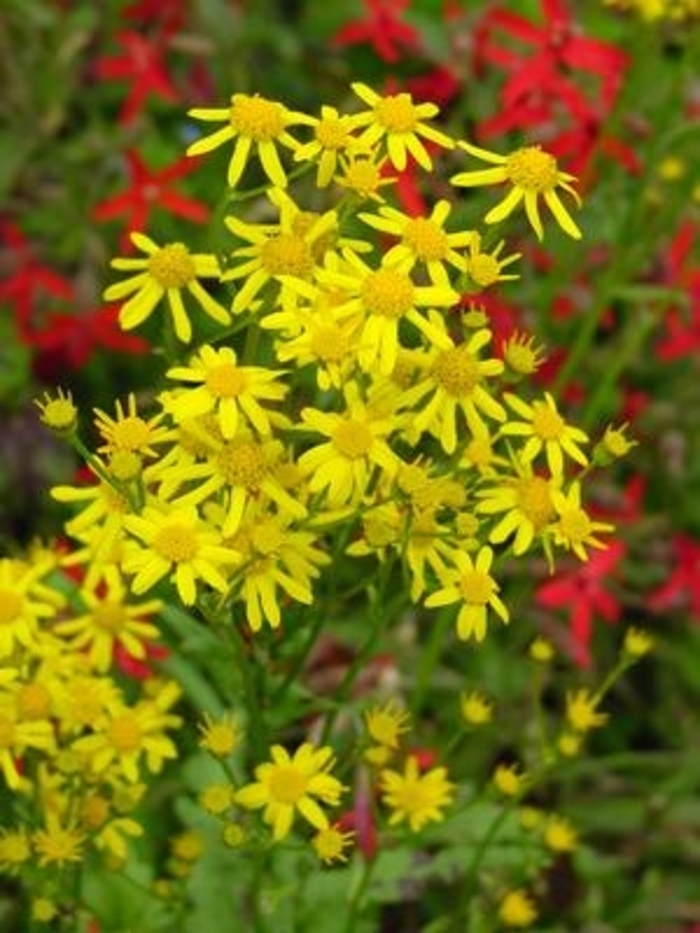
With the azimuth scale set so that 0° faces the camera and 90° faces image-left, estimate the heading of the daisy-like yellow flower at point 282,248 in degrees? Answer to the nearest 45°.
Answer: approximately 0°

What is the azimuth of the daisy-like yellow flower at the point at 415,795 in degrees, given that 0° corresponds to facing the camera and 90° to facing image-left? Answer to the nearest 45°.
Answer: approximately 0°

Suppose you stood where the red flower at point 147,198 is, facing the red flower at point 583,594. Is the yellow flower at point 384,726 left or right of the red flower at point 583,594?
right
